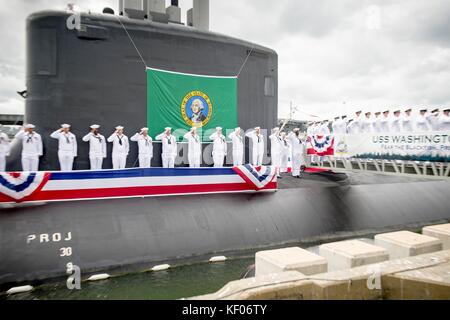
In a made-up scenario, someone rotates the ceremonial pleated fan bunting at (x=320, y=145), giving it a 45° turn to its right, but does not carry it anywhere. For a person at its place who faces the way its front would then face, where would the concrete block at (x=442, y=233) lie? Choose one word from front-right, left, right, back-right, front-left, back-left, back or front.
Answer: front-left

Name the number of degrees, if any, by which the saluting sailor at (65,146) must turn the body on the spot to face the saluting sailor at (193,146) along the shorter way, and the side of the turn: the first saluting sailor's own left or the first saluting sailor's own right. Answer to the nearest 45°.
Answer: approximately 90° to the first saluting sailor's own left

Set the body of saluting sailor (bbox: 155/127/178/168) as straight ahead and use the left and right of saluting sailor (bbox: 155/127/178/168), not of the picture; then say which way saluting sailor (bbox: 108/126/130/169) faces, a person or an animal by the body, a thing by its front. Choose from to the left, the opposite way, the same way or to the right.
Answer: the same way

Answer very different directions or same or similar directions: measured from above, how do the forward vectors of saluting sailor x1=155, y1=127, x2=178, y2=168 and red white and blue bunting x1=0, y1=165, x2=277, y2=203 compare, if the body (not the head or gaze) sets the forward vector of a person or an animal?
same or similar directions

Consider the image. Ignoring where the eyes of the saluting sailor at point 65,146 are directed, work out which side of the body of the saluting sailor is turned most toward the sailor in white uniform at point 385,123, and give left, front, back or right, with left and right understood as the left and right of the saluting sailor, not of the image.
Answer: left

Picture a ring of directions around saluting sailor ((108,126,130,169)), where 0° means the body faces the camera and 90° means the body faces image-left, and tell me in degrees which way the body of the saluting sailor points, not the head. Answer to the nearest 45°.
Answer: approximately 0°

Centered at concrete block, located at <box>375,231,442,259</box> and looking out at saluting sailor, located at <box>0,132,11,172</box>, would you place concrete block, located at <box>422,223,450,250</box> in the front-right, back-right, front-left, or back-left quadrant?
back-right

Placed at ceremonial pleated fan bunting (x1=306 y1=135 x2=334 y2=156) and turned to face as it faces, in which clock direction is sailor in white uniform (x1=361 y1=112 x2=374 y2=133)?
The sailor in white uniform is roughly at 8 o'clock from the ceremonial pleated fan bunting.

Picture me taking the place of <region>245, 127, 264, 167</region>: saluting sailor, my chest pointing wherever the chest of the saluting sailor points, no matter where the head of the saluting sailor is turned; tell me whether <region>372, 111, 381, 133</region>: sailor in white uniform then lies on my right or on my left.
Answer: on my left

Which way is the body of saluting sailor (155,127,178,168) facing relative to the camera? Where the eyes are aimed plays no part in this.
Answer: toward the camera

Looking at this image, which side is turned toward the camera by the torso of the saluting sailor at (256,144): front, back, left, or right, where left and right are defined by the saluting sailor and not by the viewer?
front

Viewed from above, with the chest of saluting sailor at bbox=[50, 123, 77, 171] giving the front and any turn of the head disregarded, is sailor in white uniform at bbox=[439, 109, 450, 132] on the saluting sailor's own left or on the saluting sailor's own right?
on the saluting sailor's own left

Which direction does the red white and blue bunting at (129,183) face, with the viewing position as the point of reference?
facing the viewer

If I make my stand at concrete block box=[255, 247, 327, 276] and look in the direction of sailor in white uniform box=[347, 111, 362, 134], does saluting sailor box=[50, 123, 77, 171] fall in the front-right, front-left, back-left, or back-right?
front-left
